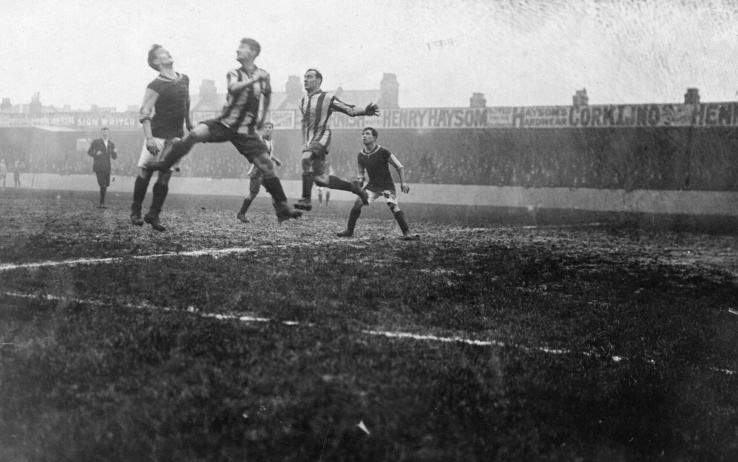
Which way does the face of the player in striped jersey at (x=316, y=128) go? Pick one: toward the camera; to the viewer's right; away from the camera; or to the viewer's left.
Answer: to the viewer's left

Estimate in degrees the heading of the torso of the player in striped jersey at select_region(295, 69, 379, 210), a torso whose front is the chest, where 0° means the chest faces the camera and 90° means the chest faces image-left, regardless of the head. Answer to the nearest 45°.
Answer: approximately 45°

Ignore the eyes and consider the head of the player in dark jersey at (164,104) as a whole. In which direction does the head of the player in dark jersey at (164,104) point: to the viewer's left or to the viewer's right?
to the viewer's right

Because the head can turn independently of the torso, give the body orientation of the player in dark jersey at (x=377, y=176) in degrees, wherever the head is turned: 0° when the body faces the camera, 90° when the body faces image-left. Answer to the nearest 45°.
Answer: approximately 45°

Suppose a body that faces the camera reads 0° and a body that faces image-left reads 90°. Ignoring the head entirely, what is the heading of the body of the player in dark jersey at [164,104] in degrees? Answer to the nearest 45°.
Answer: approximately 315°
